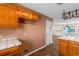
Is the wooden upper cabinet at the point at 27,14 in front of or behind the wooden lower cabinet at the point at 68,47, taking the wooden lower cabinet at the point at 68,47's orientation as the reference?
in front

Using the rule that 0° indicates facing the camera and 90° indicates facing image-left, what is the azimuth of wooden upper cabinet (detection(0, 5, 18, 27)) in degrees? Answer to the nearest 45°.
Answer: approximately 315°

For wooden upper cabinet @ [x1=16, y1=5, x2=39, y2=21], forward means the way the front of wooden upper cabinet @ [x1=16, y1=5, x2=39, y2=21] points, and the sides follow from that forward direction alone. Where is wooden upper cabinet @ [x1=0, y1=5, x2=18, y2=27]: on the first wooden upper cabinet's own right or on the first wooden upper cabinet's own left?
on the first wooden upper cabinet's own right

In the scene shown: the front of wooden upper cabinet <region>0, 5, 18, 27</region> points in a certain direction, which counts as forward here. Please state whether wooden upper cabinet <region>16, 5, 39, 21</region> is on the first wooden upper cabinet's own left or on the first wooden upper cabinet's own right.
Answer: on the first wooden upper cabinet's own left

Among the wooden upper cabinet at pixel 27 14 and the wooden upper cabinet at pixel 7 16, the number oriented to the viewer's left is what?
0

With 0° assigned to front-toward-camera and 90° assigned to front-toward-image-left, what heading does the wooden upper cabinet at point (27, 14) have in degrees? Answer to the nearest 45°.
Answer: approximately 315°

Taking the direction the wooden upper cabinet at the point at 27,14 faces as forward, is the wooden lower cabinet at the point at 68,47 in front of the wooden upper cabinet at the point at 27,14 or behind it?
in front
